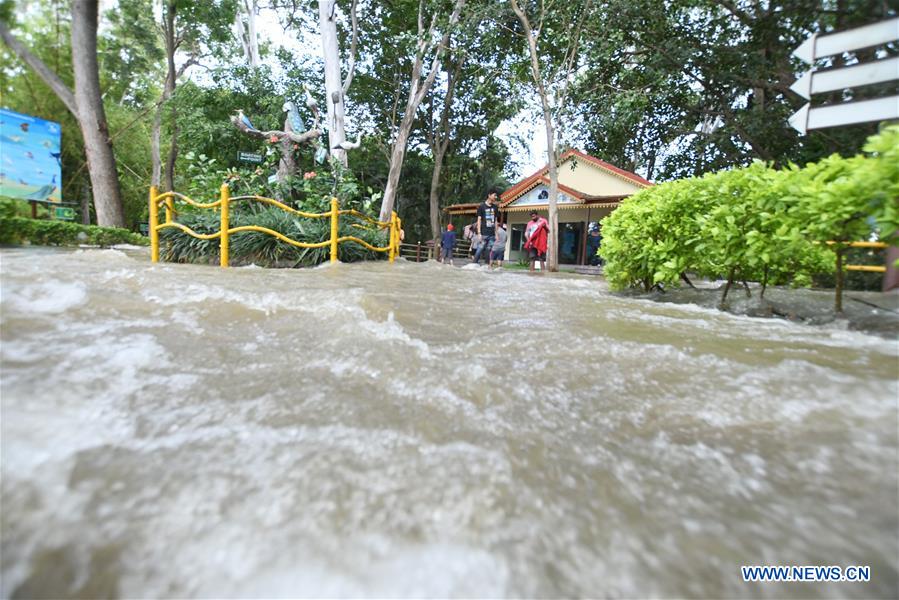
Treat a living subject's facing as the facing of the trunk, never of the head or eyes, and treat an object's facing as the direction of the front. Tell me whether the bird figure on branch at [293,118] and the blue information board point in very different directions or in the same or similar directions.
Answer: very different directions

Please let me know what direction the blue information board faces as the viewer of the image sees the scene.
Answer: facing the viewer and to the right of the viewer

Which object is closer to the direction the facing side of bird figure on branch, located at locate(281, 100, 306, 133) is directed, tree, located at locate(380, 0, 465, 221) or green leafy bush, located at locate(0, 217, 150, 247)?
the green leafy bush

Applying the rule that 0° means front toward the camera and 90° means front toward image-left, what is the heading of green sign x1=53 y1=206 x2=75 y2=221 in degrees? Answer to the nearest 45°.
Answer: approximately 0°

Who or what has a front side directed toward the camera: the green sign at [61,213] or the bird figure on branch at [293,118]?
the green sign

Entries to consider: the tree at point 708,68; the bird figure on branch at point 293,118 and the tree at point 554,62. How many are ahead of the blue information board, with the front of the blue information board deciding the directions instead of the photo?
3

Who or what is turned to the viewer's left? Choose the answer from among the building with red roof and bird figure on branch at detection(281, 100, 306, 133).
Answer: the bird figure on branch

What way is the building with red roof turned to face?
toward the camera

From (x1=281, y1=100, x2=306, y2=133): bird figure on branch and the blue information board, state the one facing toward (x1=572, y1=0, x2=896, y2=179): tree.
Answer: the blue information board

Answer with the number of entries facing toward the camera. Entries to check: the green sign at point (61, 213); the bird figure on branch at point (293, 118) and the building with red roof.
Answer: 2

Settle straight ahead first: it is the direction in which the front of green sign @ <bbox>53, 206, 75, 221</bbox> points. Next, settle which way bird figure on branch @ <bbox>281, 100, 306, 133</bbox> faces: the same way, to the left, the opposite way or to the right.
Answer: to the right

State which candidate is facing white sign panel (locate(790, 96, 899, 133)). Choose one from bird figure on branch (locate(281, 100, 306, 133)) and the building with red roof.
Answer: the building with red roof

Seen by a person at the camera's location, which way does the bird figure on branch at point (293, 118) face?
facing to the left of the viewer

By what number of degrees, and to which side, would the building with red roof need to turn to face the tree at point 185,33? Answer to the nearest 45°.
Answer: approximately 90° to its right
